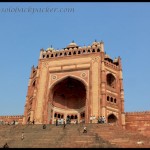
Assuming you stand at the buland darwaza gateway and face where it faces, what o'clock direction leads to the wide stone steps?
The wide stone steps is roughly at 12 o'clock from the buland darwaza gateway.

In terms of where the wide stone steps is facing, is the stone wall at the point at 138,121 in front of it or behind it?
behind

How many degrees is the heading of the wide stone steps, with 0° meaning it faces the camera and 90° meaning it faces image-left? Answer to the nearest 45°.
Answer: approximately 0°

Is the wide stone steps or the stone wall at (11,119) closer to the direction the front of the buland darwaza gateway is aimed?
the wide stone steps

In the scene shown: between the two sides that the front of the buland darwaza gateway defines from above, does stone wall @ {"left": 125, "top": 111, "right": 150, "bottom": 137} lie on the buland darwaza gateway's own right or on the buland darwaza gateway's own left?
on the buland darwaza gateway's own left

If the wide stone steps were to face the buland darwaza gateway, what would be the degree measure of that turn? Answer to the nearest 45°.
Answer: approximately 180°

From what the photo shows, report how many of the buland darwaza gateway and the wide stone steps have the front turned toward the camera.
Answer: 2

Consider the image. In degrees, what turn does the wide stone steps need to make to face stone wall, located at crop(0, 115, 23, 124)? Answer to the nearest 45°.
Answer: approximately 135° to its right
